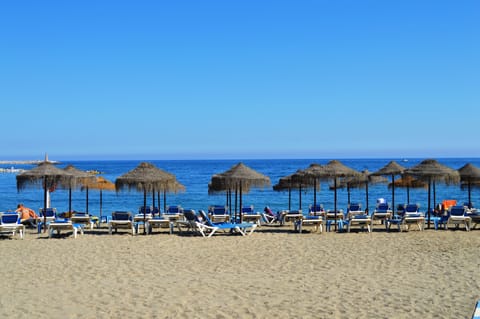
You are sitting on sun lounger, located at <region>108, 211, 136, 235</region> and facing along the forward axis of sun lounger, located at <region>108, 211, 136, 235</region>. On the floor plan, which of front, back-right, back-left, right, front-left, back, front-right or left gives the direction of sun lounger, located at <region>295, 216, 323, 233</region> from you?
left

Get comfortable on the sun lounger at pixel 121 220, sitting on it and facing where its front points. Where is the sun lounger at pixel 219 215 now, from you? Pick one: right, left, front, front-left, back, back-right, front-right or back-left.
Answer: back-left

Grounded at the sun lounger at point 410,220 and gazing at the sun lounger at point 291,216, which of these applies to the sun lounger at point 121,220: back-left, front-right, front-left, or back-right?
front-left

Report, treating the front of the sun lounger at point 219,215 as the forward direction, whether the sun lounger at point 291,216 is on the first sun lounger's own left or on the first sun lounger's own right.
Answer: on the first sun lounger's own left

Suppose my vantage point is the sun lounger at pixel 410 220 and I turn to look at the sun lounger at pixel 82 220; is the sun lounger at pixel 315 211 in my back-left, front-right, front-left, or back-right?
front-right

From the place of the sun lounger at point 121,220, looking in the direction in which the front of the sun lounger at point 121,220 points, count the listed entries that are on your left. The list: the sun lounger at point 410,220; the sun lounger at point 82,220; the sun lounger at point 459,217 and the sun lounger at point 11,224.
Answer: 2

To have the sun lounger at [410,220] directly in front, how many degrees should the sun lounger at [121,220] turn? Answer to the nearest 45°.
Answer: approximately 90° to its left

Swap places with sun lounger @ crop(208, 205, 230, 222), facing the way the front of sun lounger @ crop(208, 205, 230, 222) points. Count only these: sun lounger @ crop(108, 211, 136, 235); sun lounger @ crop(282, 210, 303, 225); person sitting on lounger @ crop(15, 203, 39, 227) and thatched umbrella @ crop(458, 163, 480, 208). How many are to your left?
2

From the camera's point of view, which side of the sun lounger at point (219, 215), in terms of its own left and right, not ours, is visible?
front

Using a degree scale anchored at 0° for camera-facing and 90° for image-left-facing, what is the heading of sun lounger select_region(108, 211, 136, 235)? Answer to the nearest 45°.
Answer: approximately 0°

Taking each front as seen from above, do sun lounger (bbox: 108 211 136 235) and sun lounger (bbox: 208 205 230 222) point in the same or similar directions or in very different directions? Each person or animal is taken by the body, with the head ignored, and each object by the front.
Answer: same or similar directions
